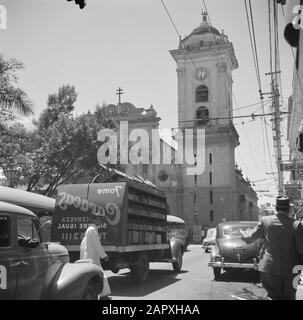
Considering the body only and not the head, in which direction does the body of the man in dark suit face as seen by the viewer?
away from the camera

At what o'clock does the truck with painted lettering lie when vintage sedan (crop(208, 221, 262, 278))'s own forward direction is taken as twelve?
The truck with painted lettering is roughly at 8 o'clock from the vintage sedan.

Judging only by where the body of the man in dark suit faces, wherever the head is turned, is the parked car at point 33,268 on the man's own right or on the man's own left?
on the man's own left

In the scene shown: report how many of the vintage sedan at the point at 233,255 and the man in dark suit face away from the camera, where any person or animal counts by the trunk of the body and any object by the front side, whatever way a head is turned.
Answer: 2

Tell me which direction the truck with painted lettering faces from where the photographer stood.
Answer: facing away from the viewer and to the right of the viewer

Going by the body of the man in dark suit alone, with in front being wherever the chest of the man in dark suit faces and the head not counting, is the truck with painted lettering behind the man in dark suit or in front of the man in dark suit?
in front

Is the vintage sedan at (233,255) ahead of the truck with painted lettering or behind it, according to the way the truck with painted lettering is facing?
ahead

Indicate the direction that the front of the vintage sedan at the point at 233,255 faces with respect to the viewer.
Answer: facing away from the viewer
